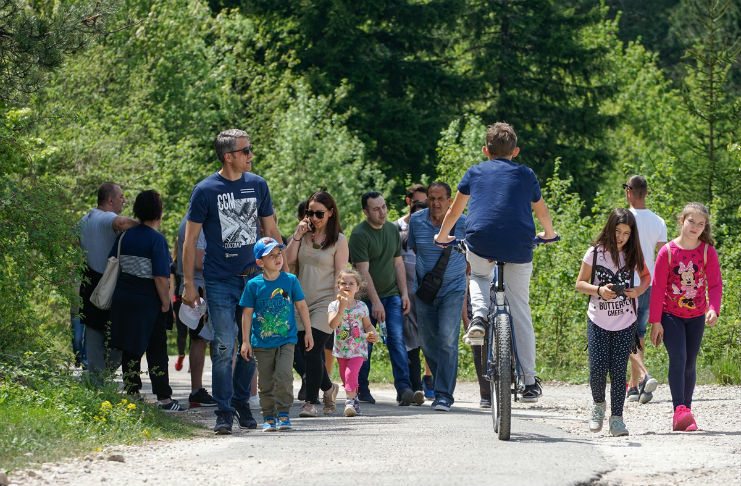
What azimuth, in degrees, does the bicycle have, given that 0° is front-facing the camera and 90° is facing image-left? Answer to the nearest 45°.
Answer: approximately 180°

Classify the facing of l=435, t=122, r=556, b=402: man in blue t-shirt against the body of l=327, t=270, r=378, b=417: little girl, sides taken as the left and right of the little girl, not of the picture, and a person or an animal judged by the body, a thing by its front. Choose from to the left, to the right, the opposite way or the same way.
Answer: the opposite way

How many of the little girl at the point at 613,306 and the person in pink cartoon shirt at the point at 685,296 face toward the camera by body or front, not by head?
2

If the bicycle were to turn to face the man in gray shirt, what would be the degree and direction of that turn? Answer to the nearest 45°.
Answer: approximately 45° to its left

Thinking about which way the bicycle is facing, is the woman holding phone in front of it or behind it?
in front

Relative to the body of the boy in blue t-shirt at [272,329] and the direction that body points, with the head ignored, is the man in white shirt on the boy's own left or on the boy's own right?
on the boy's own left

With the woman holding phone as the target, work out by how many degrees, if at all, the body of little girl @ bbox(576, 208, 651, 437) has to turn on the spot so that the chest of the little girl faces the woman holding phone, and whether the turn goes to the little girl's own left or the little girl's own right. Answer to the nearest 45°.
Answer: approximately 135° to the little girl's own right

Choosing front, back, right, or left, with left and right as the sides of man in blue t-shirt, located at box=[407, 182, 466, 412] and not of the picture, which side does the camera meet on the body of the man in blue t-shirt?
front

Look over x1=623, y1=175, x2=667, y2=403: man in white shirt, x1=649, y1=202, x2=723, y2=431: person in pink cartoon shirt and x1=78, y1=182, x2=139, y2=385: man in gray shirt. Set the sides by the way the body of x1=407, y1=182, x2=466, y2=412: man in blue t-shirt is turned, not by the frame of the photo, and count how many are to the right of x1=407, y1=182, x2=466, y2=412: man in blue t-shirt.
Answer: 1

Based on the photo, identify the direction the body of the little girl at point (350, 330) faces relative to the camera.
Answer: toward the camera

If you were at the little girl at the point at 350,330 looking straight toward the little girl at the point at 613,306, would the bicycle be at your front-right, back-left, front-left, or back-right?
front-right

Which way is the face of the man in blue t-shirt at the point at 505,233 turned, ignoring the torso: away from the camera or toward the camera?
away from the camera

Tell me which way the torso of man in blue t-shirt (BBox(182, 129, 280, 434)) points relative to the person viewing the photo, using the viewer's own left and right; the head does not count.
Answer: facing the viewer and to the right of the viewer

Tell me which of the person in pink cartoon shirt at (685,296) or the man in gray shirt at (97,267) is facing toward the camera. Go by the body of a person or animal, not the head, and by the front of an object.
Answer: the person in pink cartoon shirt
